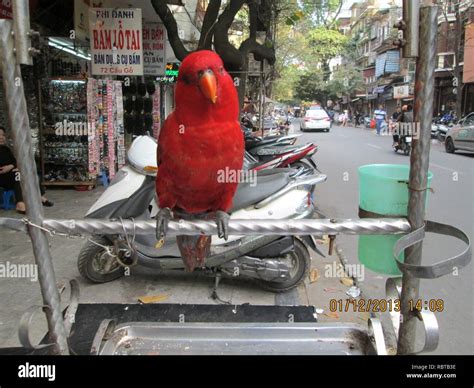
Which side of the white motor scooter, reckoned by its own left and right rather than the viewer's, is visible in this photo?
left

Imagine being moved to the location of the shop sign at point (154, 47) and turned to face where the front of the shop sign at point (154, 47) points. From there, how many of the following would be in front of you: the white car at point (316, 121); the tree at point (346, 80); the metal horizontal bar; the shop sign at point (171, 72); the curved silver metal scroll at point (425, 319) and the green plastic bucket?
3

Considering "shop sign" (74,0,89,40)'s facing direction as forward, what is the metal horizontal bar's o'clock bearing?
The metal horizontal bar is roughly at 12 o'clock from the shop sign.

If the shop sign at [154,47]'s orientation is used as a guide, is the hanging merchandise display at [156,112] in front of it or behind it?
behind

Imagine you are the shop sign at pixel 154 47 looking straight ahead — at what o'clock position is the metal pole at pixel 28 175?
The metal pole is roughly at 12 o'clock from the shop sign.

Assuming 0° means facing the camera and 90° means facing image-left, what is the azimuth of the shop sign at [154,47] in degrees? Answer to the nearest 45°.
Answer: approximately 0°

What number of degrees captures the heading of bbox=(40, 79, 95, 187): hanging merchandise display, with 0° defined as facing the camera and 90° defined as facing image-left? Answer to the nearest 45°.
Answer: approximately 0°

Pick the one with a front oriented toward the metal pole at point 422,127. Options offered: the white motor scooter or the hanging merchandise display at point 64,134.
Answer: the hanging merchandise display

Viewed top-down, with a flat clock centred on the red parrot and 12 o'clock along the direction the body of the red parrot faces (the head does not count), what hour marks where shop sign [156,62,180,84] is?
The shop sign is roughly at 6 o'clock from the red parrot.
